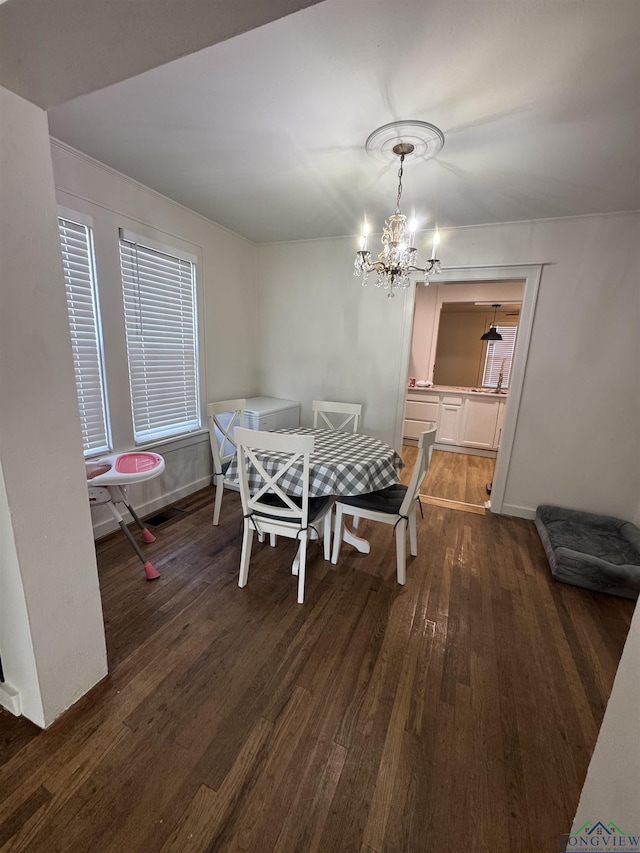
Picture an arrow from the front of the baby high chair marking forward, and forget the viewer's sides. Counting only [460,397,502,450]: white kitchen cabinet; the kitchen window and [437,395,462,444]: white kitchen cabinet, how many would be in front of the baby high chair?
3

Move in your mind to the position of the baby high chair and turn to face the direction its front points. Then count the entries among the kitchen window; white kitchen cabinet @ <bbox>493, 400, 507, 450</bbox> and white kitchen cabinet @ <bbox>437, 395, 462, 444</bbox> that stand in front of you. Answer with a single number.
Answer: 3

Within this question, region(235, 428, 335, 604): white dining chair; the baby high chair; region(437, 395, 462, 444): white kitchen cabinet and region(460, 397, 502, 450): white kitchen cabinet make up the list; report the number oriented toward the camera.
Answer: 2

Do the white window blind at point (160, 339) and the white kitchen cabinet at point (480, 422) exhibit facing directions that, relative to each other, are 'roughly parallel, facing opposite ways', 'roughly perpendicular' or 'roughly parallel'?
roughly perpendicular

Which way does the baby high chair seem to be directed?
to the viewer's right
